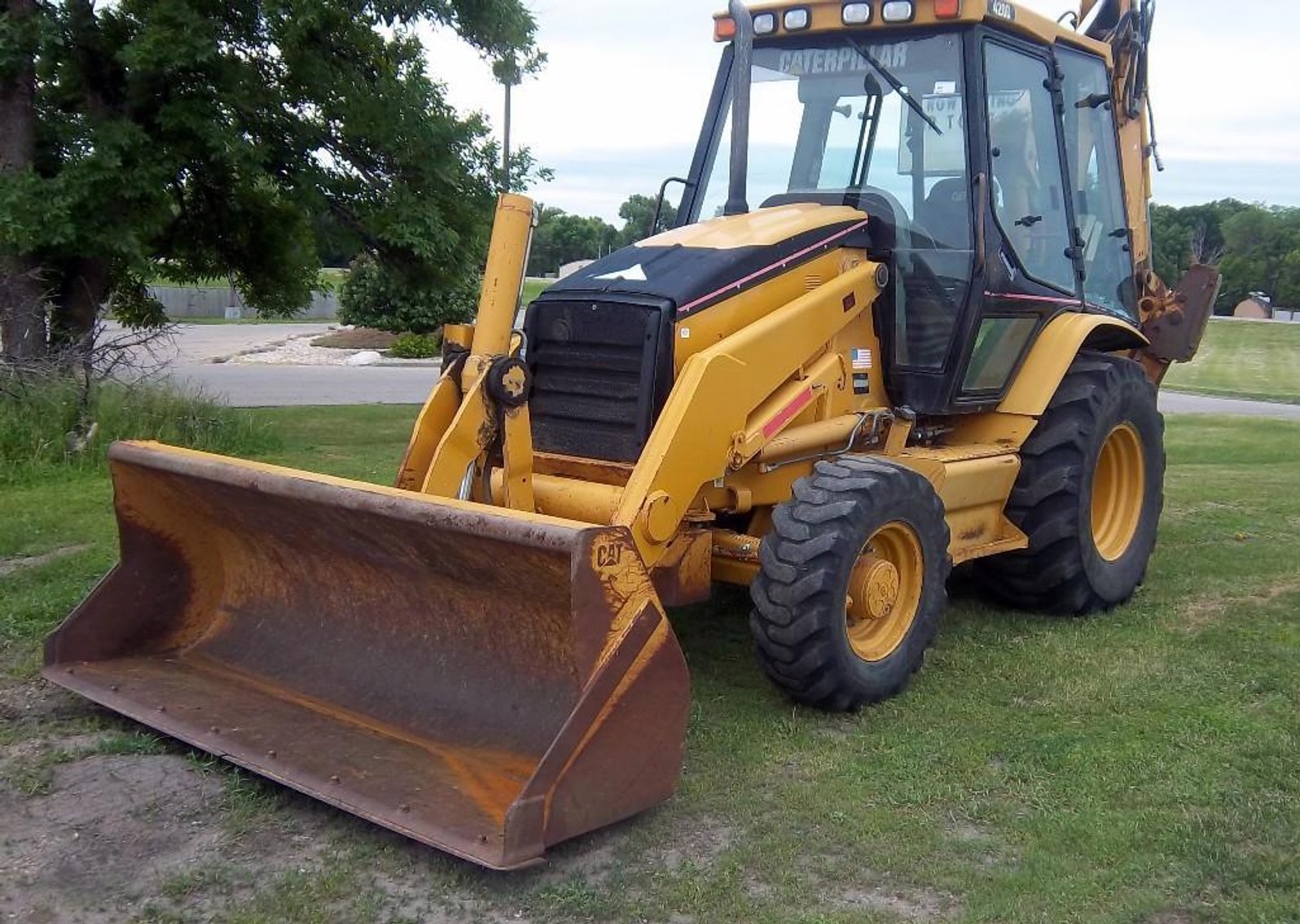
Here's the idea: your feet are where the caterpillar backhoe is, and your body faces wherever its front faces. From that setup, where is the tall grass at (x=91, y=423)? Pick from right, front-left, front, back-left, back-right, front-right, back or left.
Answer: right

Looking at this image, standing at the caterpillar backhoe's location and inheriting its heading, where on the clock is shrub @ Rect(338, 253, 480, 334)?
The shrub is roughly at 4 o'clock from the caterpillar backhoe.

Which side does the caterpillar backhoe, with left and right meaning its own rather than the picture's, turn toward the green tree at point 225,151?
right

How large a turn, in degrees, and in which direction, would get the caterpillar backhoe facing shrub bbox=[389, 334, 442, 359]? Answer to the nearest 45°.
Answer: approximately 135° to its right

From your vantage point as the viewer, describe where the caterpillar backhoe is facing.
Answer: facing the viewer and to the left of the viewer
